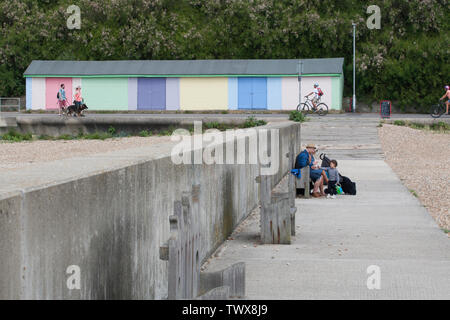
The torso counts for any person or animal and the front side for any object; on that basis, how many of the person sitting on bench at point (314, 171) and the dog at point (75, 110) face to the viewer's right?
2

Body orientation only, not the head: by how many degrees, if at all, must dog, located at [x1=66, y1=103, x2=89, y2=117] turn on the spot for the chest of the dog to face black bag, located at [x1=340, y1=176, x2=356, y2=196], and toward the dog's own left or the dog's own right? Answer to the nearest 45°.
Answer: approximately 90° to the dog's own right

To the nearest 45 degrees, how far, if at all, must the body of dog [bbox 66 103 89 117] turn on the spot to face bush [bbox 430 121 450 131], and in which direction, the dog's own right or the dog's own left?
0° — it already faces it

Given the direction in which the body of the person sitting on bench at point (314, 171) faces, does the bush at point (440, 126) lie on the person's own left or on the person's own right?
on the person's own left

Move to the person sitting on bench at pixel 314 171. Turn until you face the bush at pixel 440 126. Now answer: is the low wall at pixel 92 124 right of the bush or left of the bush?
left

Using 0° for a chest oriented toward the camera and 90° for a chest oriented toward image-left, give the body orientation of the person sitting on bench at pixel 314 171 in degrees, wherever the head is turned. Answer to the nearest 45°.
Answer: approximately 270°

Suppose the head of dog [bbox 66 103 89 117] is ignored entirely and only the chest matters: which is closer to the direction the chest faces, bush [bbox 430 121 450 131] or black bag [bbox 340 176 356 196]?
the bush

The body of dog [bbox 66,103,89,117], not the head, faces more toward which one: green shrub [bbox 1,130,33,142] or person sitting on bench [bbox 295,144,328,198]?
the person sitting on bench

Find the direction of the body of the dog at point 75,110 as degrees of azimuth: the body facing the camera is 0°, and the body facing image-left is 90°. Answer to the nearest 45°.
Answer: approximately 270°

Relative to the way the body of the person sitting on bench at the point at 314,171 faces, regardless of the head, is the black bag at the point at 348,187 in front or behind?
in front

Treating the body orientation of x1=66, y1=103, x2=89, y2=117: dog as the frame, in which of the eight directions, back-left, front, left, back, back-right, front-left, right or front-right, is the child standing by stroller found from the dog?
right

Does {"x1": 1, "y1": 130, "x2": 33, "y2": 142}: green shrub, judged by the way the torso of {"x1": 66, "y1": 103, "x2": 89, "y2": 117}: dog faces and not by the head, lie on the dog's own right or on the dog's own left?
on the dog's own right
